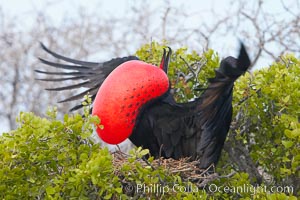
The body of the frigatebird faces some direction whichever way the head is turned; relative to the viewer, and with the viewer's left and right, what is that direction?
facing the viewer and to the left of the viewer
